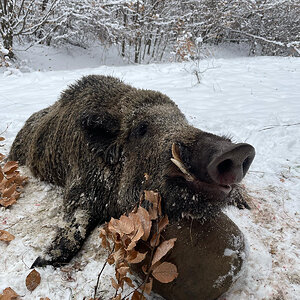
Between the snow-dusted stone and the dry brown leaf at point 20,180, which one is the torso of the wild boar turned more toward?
the snow-dusted stone

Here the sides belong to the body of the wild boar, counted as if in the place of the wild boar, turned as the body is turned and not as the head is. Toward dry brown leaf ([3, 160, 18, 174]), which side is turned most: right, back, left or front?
back

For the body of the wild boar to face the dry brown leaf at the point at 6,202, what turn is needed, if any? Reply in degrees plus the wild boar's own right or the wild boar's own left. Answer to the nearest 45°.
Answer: approximately 135° to the wild boar's own right

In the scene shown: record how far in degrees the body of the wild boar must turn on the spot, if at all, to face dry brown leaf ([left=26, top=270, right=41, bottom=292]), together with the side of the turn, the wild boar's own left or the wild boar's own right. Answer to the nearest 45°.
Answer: approximately 90° to the wild boar's own right

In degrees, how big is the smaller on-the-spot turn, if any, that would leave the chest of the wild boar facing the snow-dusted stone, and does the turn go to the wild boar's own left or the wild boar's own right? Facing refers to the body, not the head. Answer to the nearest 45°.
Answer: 0° — it already faces it

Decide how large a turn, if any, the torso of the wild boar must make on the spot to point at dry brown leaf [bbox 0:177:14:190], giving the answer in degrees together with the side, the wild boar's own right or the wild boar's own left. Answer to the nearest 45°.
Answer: approximately 180°

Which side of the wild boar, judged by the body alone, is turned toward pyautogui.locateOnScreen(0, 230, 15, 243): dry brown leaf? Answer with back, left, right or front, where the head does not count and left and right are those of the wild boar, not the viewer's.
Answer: right

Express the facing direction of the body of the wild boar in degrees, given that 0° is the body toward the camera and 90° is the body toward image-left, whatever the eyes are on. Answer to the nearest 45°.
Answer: approximately 315°

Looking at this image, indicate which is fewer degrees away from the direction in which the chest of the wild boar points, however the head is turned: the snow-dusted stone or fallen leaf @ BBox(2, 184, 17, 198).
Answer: the snow-dusted stone
